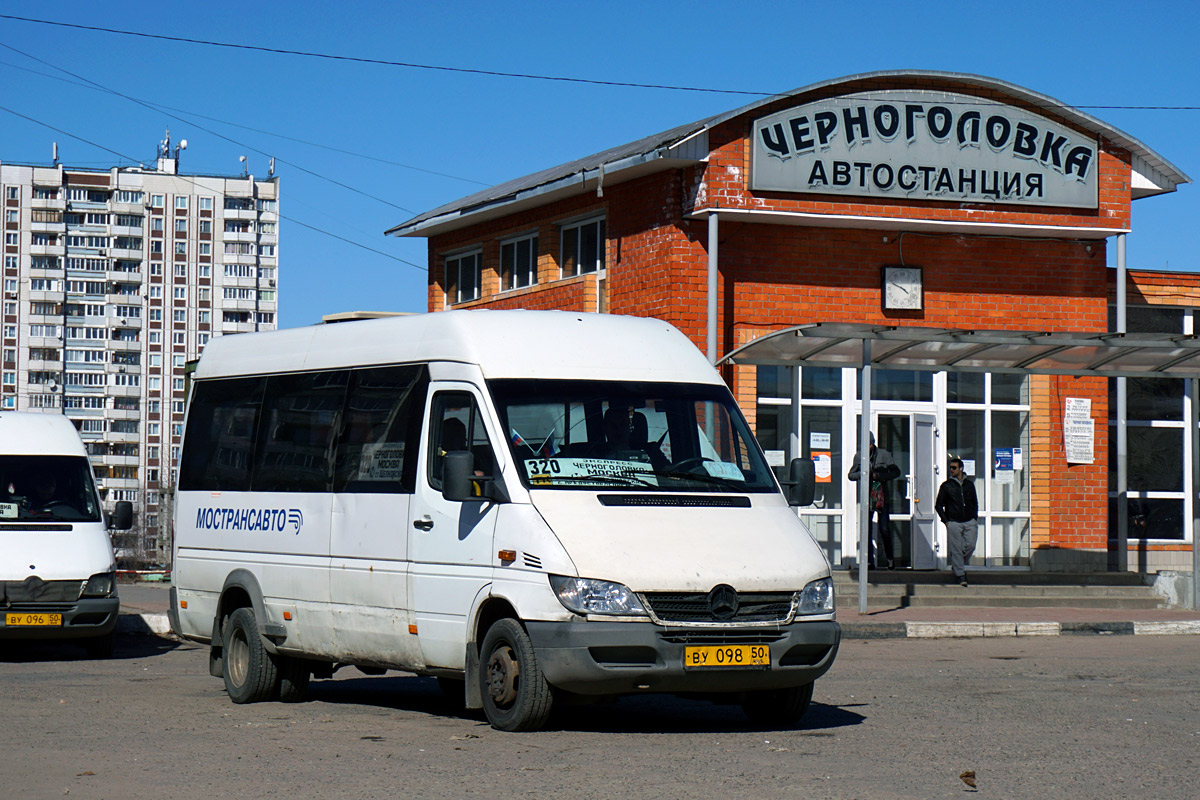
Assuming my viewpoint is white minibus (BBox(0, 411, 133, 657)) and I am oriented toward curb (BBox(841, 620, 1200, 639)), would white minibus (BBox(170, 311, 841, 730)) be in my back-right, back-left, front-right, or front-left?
front-right

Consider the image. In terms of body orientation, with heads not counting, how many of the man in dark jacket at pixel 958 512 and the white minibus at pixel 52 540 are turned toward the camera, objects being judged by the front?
2

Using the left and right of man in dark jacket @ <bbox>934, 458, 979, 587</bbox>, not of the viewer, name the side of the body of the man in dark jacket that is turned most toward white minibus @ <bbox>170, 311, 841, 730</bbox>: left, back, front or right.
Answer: front

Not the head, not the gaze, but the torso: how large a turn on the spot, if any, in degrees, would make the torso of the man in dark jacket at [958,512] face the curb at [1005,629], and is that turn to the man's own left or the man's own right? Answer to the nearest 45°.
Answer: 0° — they already face it

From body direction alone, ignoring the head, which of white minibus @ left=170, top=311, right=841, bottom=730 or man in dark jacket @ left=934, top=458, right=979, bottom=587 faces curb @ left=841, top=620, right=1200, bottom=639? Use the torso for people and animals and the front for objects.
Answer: the man in dark jacket

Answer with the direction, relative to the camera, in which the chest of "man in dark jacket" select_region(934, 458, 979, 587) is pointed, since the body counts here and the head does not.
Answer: toward the camera

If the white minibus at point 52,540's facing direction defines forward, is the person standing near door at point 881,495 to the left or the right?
on its left

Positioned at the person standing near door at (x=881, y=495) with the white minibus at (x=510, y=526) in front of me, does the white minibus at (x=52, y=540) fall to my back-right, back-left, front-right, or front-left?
front-right

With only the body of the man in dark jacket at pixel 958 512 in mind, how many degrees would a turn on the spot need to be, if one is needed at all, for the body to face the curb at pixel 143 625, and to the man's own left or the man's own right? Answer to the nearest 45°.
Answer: approximately 45° to the man's own right

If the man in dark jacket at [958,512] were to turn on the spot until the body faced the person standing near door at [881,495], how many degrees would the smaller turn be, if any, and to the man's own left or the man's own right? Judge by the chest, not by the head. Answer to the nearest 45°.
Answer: approximately 90° to the man's own right

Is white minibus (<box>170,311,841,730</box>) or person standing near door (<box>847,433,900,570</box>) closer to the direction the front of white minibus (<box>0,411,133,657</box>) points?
the white minibus

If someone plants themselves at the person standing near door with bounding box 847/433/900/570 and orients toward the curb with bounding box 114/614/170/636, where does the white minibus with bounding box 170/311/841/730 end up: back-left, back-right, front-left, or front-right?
front-left

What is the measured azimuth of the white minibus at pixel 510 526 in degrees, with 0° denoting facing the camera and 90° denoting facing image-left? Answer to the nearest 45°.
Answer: approximately 315°

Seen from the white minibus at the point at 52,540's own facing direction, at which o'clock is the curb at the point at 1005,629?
The curb is roughly at 9 o'clock from the white minibus.
